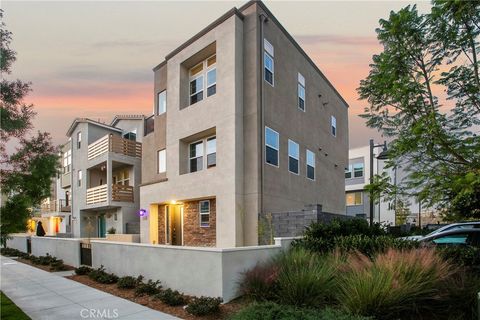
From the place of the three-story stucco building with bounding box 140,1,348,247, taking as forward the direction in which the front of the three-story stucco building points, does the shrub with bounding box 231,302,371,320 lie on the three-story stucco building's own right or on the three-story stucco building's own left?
on the three-story stucco building's own left

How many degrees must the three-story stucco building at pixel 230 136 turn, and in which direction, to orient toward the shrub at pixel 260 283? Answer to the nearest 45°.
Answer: approximately 45° to its left

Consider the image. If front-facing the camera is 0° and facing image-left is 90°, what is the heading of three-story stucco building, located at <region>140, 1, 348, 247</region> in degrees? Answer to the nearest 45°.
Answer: approximately 45°

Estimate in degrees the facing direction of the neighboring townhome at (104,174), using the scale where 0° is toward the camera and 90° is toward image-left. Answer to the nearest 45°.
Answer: approximately 45°

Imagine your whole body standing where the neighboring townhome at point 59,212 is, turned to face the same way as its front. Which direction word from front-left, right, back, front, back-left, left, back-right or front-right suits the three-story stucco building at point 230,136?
front-left

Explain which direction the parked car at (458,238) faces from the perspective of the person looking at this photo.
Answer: facing to the left of the viewer

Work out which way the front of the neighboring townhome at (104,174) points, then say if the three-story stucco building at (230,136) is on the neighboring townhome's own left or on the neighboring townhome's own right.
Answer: on the neighboring townhome's own left
